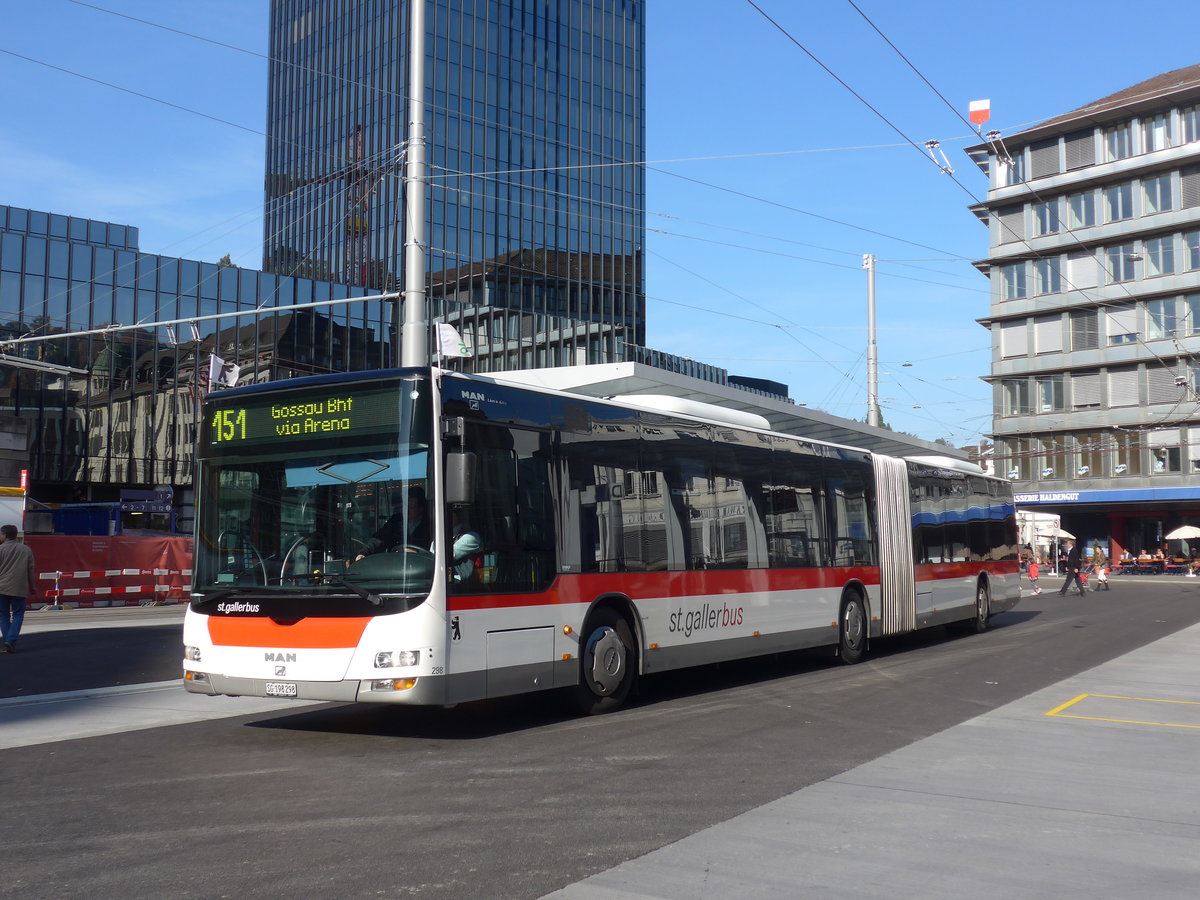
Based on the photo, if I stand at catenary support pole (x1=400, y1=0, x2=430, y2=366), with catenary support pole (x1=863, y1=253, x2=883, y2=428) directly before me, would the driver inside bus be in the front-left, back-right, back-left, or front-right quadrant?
back-right

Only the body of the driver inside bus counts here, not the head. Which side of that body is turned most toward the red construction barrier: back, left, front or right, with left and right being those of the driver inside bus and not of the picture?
right

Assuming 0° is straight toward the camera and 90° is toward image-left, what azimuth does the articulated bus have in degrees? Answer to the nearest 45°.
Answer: approximately 45°

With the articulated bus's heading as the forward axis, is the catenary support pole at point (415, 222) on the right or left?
on its right

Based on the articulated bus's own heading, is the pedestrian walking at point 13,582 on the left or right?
on its right

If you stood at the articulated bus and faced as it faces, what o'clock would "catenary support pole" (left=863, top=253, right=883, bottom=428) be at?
The catenary support pole is roughly at 5 o'clock from the articulated bus.
